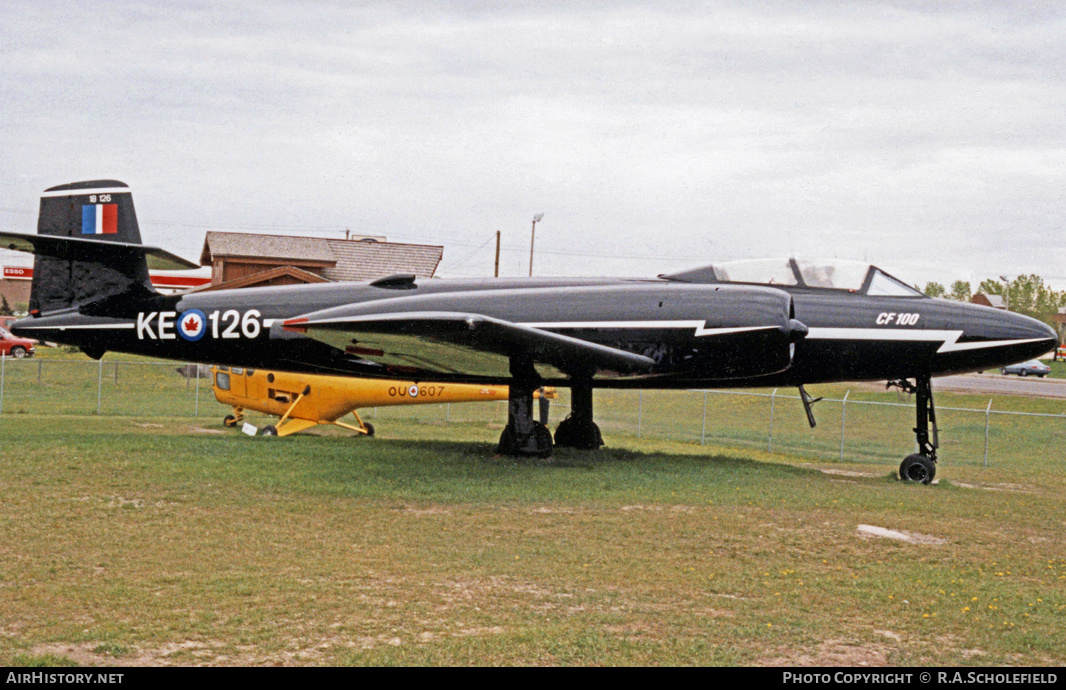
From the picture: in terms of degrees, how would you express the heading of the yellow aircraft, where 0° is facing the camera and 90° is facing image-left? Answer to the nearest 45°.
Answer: approximately 90°

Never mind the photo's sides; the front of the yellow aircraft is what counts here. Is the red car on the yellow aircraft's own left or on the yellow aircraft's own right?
on the yellow aircraft's own right

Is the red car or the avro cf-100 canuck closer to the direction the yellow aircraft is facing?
the red car

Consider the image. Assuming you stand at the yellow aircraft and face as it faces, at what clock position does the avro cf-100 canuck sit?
The avro cf-100 canuck is roughly at 8 o'clock from the yellow aircraft.
